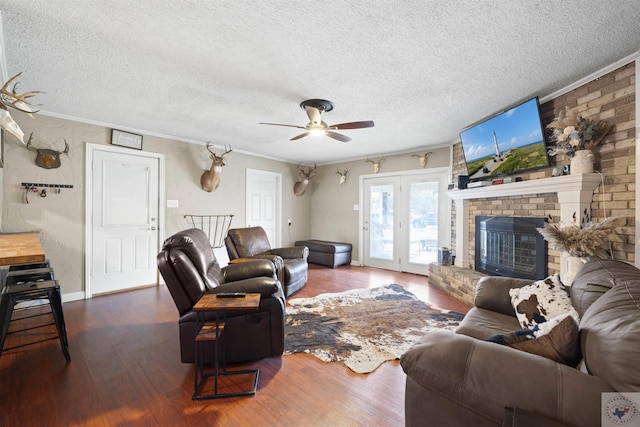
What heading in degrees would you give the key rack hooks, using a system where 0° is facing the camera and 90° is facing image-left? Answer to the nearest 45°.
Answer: approximately 0°

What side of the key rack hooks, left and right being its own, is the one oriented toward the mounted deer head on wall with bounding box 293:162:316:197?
left

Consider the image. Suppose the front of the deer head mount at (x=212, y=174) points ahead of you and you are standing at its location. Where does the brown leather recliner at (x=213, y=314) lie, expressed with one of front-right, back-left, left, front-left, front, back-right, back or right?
front-right

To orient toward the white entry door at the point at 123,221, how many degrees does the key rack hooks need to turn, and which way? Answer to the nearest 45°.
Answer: approximately 90° to its left

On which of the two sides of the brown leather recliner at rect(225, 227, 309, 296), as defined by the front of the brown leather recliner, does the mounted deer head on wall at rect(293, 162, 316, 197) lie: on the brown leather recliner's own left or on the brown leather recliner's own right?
on the brown leather recliner's own left

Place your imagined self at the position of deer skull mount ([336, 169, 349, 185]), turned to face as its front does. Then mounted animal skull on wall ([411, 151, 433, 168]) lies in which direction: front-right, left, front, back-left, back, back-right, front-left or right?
left

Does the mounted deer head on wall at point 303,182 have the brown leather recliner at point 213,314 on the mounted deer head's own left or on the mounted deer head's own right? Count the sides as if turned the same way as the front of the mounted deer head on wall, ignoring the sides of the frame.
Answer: on the mounted deer head's own right

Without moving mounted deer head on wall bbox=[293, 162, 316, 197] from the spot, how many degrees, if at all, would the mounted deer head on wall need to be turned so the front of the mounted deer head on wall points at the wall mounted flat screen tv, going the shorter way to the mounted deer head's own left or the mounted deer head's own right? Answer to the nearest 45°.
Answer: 0° — it already faces it

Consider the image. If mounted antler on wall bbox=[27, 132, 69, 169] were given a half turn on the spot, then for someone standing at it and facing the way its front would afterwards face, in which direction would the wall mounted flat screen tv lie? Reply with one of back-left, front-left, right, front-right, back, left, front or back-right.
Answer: back-right

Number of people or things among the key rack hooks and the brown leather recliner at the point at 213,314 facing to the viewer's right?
1

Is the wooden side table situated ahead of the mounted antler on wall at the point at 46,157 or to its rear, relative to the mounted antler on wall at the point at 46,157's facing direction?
ahead

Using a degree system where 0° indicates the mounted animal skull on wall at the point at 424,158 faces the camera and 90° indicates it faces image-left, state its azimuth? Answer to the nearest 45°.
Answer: approximately 45°

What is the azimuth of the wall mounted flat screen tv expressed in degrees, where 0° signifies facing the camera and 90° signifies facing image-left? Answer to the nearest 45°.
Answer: approximately 45°

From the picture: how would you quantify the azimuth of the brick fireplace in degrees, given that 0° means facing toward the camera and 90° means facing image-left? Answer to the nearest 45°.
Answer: approximately 45°
